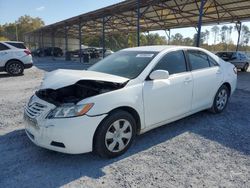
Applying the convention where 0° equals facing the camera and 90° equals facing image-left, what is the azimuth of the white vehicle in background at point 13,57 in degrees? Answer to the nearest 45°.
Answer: approximately 90°

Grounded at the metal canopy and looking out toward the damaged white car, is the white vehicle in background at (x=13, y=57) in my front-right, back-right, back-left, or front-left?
front-right

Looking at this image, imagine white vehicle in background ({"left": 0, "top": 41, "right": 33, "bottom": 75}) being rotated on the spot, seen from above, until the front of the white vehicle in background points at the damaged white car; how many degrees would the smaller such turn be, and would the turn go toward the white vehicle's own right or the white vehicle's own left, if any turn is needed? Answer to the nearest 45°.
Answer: approximately 90° to the white vehicle's own left

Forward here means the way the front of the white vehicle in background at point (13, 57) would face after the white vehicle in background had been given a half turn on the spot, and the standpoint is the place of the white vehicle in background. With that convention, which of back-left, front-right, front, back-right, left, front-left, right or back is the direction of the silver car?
front

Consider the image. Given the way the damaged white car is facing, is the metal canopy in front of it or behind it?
behind

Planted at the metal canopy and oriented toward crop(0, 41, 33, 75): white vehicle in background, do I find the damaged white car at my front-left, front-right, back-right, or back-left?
front-left

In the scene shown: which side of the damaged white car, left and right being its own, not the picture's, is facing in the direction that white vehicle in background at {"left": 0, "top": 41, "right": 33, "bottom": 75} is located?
right

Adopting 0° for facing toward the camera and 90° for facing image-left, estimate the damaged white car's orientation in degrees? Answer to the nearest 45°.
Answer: approximately 45°

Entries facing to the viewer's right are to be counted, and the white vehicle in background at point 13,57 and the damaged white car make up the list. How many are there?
0
